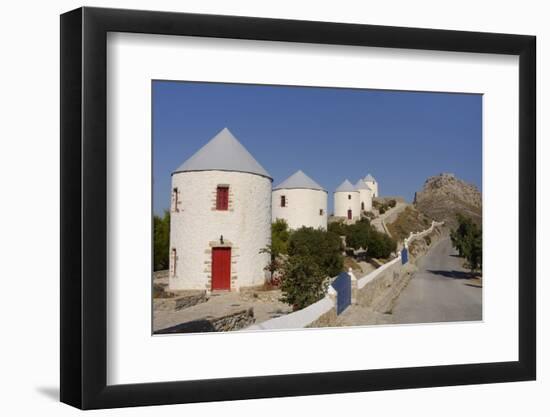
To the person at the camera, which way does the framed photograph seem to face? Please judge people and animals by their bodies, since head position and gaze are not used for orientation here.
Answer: facing the viewer and to the right of the viewer
